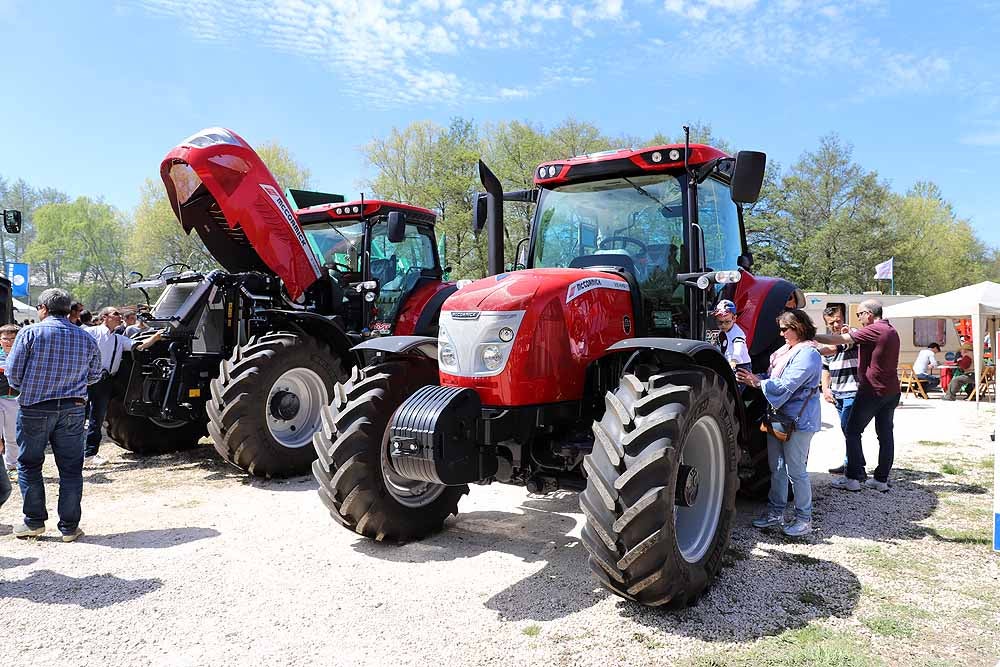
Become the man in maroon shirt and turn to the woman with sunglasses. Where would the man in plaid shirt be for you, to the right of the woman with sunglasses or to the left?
right

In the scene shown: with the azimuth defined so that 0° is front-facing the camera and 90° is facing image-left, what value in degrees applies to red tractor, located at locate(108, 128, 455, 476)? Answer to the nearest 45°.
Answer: approximately 45°

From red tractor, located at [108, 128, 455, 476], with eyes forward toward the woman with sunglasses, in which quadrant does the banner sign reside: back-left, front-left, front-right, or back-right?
back-left

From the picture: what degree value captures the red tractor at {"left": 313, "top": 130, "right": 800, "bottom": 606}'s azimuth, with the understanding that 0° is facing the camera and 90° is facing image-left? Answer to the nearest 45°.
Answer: approximately 45°

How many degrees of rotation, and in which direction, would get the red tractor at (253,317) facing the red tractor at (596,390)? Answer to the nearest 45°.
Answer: approximately 90° to its left

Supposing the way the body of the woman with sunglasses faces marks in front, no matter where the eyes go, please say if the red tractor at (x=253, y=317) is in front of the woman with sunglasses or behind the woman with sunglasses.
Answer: in front

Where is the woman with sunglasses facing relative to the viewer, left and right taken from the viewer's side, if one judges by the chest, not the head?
facing to the left of the viewer

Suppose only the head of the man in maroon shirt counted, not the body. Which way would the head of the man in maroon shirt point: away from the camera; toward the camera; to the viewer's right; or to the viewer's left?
to the viewer's left

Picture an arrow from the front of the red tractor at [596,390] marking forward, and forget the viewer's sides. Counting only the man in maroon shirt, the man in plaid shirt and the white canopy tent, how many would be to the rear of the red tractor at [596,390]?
2
